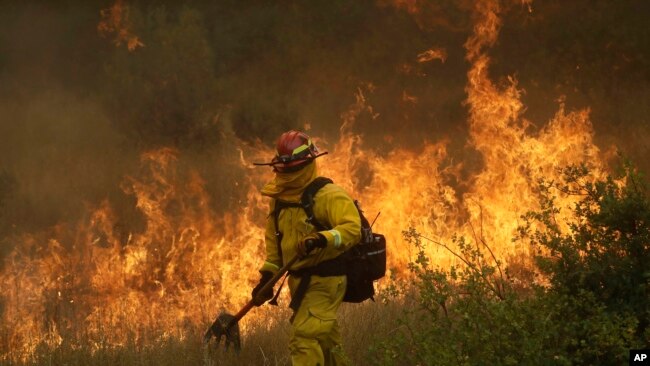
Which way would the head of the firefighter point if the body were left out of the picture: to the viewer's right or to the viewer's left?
to the viewer's left

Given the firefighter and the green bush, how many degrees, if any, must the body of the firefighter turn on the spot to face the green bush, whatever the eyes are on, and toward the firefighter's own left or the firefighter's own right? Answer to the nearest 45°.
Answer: approximately 135° to the firefighter's own left

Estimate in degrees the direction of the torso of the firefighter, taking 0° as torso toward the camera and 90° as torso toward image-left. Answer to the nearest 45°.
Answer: approximately 45°
